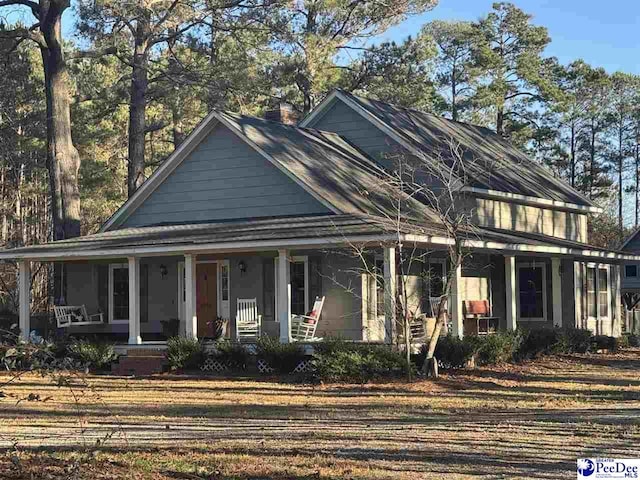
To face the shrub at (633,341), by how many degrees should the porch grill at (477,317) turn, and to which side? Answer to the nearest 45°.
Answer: approximately 90° to its left

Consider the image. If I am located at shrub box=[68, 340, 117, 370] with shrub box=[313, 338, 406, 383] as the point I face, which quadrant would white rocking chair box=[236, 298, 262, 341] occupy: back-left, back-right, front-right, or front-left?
front-left

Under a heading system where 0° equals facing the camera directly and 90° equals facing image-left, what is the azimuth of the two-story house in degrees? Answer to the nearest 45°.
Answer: approximately 45°

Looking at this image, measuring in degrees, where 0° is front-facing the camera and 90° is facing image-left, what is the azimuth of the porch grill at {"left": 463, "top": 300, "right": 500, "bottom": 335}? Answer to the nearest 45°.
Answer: approximately 315°

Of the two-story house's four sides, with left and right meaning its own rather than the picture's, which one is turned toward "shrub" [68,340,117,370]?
front

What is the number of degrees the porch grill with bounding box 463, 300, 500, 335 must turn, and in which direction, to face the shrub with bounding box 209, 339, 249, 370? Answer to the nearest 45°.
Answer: approximately 90° to its right

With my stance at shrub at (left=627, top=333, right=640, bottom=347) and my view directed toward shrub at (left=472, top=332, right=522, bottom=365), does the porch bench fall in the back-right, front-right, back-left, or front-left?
front-right

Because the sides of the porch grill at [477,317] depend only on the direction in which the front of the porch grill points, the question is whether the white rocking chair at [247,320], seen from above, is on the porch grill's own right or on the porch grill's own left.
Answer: on the porch grill's own right

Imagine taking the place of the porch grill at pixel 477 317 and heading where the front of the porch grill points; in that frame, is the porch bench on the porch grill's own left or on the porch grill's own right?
on the porch grill's own right
